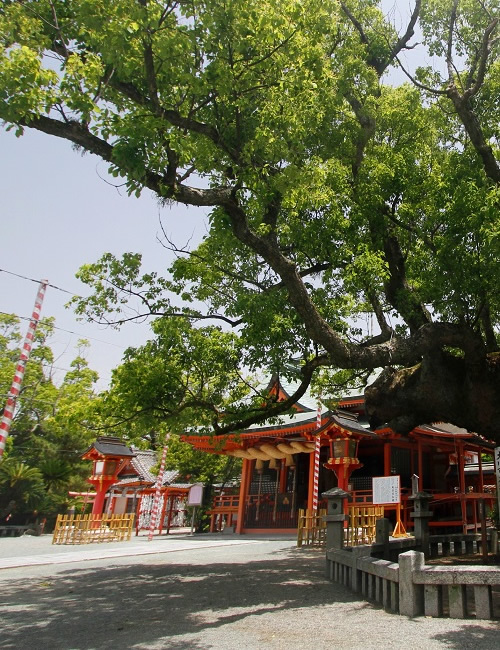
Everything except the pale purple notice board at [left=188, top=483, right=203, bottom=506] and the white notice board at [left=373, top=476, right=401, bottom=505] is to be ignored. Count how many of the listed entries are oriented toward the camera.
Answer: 2

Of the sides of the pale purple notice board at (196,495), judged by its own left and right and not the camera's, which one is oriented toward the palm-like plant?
right

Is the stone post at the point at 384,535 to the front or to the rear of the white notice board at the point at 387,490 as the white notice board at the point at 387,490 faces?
to the front

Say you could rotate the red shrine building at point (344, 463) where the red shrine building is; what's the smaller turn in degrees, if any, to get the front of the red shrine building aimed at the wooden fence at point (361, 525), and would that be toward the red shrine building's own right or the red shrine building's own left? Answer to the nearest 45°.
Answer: approximately 45° to the red shrine building's own left

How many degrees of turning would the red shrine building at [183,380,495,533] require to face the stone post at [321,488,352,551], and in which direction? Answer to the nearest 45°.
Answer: approximately 45° to its left

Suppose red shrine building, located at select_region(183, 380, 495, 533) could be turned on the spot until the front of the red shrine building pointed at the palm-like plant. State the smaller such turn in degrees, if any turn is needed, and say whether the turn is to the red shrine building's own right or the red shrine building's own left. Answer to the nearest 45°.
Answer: approximately 45° to the red shrine building's own right

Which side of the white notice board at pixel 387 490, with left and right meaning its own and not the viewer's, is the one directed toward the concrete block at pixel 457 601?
front

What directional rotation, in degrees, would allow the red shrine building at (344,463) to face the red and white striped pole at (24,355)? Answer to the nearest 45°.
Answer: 0° — it already faces it

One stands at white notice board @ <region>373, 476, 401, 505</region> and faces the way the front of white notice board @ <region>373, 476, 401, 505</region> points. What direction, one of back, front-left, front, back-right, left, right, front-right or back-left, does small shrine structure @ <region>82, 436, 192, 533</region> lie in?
back-right

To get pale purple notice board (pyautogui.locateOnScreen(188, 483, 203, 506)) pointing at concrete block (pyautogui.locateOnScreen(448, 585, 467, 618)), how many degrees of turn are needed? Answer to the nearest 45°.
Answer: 0° — it already faces it

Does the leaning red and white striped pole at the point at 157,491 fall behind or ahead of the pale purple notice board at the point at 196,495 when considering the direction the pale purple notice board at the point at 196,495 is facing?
ahead
